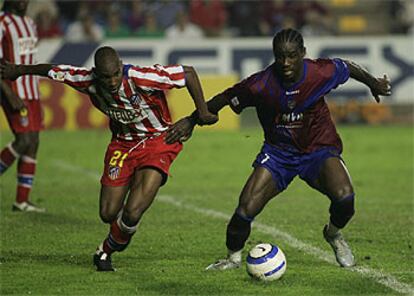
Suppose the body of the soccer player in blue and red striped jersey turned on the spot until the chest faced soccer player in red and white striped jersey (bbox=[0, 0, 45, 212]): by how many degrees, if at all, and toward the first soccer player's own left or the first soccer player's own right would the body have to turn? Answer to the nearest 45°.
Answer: approximately 135° to the first soccer player's own right

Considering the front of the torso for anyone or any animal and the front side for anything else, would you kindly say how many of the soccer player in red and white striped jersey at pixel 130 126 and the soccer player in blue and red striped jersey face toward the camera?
2

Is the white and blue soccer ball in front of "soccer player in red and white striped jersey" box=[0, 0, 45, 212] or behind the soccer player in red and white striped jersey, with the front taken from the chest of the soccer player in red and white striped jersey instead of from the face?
in front

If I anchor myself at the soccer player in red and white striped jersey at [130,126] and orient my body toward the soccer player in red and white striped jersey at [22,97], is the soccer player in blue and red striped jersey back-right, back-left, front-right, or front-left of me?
back-right

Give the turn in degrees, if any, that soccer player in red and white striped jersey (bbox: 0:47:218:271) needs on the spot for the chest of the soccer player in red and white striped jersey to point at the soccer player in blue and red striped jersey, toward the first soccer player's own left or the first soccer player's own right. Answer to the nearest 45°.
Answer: approximately 90° to the first soccer player's own left

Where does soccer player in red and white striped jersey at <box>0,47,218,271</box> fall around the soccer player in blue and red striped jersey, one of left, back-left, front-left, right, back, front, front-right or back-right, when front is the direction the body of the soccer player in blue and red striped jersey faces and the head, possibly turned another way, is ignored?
right

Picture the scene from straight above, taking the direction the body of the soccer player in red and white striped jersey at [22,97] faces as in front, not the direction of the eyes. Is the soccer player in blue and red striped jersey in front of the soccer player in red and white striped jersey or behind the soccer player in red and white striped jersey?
in front

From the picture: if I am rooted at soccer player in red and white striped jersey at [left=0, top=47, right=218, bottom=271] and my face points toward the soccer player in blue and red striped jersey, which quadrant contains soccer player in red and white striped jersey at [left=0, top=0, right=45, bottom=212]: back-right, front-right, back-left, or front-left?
back-left
